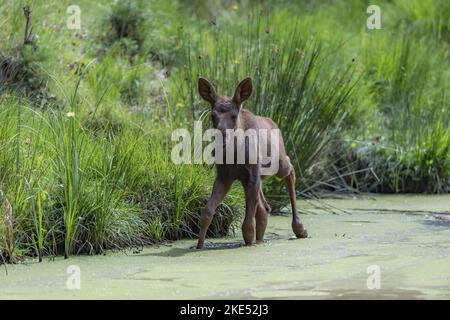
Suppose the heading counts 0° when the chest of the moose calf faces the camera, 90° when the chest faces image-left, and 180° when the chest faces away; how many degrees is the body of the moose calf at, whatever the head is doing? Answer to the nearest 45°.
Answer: approximately 45°
